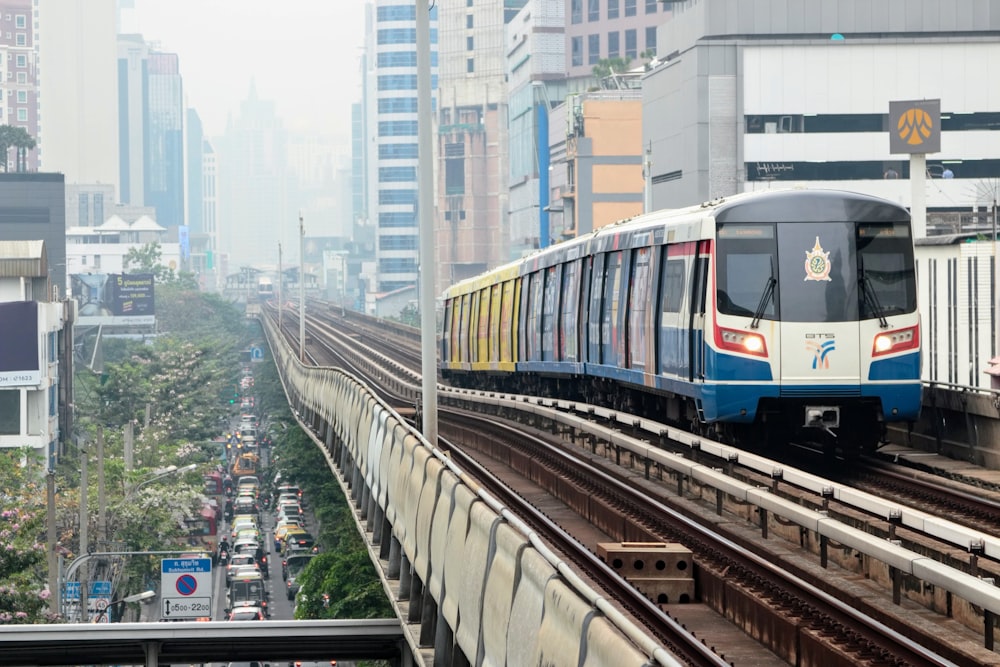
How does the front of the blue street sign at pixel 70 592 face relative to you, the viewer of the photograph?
facing the viewer

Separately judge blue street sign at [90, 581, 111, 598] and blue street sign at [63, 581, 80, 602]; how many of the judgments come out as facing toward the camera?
2

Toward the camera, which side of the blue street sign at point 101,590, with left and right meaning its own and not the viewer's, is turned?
front

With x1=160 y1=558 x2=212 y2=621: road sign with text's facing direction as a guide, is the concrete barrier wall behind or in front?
in front

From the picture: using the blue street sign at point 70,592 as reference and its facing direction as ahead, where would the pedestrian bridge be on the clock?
The pedestrian bridge is roughly at 12 o'clock from the blue street sign.

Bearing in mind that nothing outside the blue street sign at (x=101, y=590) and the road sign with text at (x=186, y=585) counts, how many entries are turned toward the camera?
2

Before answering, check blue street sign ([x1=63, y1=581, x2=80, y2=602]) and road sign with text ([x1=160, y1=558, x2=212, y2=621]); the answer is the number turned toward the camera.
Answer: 2

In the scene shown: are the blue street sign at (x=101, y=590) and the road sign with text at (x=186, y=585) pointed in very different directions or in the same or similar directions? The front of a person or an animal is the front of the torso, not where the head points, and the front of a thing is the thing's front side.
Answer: same or similar directions
